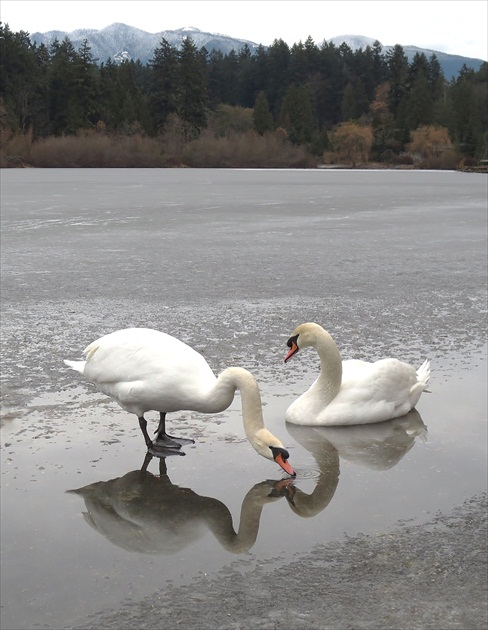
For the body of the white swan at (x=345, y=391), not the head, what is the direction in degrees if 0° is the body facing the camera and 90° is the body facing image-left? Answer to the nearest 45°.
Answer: approximately 90°

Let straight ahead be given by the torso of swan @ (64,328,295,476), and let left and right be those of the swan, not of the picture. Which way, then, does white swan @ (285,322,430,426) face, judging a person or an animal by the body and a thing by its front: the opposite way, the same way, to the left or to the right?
the opposite way

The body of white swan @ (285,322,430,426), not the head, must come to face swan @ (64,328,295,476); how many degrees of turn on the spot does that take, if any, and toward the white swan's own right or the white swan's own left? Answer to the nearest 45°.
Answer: approximately 45° to the white swan's own left

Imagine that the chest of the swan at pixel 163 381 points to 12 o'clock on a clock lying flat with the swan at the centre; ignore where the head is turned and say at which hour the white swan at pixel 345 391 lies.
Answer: The white swan is roughly at 11 o'clock from the swan.

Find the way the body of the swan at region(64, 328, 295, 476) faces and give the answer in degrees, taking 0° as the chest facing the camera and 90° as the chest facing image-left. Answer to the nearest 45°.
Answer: approximately 270°

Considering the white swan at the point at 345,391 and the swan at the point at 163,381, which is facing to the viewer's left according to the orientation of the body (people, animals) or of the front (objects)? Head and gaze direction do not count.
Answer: the white swan

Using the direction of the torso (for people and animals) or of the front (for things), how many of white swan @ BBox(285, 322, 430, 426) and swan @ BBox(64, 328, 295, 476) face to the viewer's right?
1
